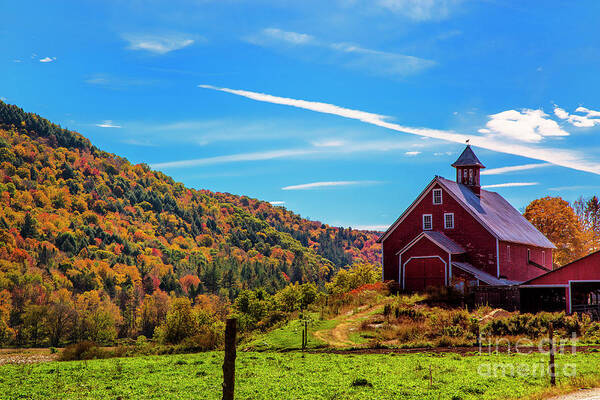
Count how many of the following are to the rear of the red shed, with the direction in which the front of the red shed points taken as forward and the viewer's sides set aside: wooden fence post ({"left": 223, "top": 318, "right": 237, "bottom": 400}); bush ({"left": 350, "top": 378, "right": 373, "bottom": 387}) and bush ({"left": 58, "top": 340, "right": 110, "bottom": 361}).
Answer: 0

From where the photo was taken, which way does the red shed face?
toward the camera

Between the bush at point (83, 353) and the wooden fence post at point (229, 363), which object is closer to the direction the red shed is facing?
the wooden fence post

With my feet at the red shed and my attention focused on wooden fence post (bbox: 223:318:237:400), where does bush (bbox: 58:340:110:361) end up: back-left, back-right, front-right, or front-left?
front-right

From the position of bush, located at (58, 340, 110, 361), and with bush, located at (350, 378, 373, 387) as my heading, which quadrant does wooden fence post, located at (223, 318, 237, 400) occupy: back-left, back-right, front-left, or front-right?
front-right

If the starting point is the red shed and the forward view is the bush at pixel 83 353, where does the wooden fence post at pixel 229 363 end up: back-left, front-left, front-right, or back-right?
front-left

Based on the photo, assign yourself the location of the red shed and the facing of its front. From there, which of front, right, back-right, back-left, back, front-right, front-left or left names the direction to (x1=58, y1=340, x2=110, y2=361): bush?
front-right

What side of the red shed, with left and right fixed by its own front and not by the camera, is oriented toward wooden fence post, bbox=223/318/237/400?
front

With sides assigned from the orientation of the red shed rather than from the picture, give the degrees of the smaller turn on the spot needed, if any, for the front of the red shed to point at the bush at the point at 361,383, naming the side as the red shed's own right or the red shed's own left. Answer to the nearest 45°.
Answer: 0° — it already faces it
